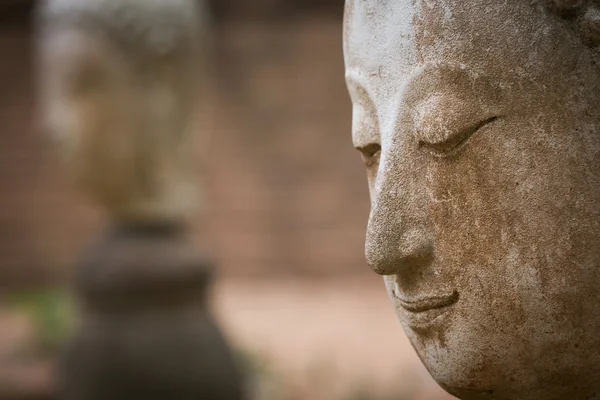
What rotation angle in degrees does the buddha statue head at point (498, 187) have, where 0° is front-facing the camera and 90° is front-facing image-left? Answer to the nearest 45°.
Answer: approximately 45°

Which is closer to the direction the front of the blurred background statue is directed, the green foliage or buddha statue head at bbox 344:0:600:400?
the buddha statue head

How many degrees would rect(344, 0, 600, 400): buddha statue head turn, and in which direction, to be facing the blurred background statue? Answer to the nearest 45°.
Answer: approximately 90° to its right

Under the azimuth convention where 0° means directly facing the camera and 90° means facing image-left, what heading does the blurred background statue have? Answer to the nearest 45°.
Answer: approximately 45°

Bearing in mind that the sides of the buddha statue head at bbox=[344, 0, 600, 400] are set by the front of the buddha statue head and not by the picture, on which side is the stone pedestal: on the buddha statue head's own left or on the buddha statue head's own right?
on the buddha statue head's own right

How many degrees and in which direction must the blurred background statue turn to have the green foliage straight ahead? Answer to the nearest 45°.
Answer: approximately 135° to its right

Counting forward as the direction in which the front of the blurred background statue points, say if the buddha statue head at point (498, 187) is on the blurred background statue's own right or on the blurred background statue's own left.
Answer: on the blurred background statue's own left
